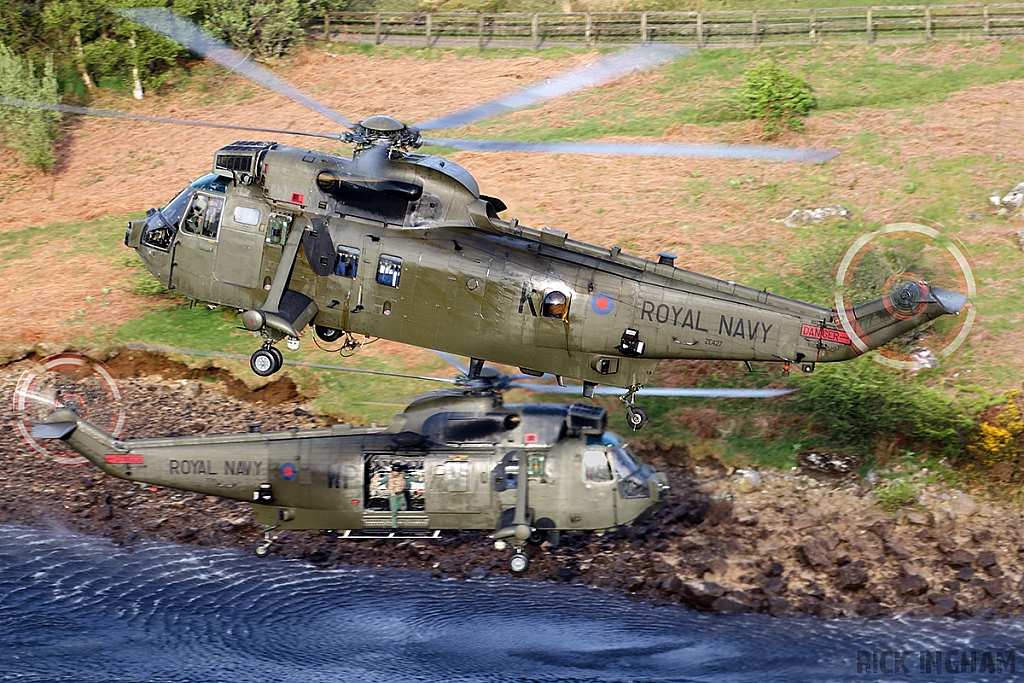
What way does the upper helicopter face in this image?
to the viewer's left

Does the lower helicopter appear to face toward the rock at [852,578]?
yes

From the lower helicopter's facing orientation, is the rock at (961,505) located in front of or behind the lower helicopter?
in front

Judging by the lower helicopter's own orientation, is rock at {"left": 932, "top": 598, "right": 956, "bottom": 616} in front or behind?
in front

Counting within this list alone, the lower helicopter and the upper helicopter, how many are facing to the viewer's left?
1

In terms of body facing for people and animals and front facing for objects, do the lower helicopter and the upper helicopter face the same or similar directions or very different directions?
very different directions

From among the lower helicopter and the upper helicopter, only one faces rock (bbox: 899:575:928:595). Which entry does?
the lower helicopter

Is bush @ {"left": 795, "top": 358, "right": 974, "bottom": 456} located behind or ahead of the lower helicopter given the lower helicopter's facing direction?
ahead

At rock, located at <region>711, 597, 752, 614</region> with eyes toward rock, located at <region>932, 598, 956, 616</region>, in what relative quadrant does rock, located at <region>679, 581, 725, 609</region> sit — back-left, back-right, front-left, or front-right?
back-left

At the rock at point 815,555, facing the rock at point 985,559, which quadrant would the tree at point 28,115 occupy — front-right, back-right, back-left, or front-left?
back-left

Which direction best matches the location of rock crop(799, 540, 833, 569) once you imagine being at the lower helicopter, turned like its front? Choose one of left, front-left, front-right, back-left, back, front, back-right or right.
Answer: front

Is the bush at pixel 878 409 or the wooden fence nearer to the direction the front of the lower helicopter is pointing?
the bush

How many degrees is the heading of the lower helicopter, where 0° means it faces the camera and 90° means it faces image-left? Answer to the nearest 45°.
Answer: approximately 270°

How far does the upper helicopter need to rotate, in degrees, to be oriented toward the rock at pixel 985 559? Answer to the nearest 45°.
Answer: approximately 180°

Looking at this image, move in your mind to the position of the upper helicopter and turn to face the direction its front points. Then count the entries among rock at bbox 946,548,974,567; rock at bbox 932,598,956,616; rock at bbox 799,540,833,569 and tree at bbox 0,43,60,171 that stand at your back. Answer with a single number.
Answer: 3
